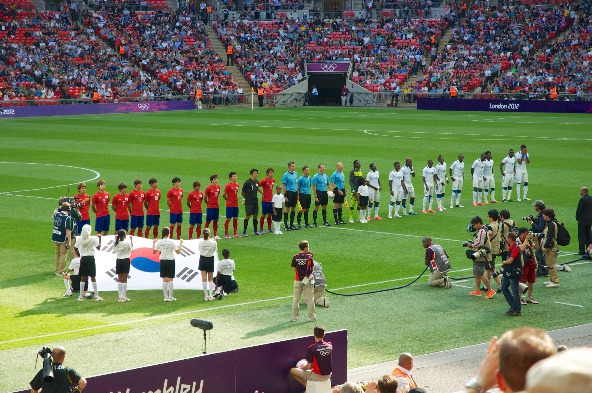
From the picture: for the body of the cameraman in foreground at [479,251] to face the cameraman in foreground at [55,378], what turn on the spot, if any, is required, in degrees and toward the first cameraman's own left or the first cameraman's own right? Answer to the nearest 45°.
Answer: approximately 45° to the first cameraman's own left

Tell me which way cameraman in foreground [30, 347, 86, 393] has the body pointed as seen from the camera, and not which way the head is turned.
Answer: away from the camera

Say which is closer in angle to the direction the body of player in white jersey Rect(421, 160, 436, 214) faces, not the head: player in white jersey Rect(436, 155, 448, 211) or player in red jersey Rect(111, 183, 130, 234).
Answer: the player in red jersey

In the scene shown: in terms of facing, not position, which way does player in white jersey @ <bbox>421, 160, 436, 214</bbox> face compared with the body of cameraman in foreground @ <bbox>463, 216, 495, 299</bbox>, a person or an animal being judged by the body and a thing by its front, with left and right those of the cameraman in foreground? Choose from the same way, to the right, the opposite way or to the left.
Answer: to the left

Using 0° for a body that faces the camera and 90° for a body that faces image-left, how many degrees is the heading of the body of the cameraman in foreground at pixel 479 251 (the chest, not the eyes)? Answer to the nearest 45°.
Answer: approximately 90°

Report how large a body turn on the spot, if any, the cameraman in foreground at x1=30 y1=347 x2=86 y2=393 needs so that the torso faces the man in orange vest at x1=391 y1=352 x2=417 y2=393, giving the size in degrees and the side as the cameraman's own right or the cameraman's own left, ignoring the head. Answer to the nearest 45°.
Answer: approximately 90° to the cameraman's own right

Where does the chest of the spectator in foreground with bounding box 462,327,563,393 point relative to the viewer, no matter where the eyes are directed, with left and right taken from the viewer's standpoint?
facing away from the viewer and to the left of the viewer

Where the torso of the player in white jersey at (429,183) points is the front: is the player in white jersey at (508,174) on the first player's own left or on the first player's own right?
on the first player's own left

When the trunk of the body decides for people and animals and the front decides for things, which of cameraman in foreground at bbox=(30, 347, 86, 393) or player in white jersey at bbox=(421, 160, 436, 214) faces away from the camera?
the cameraman in foreground

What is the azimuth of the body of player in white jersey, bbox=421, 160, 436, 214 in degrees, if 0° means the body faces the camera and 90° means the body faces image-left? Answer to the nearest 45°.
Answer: approximately 0°

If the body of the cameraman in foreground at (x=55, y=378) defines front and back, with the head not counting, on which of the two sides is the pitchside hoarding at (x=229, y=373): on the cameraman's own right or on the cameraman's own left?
on the cameraman's own right
